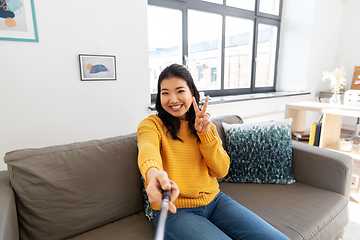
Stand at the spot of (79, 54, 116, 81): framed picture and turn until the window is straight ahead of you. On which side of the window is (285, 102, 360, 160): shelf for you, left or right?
right

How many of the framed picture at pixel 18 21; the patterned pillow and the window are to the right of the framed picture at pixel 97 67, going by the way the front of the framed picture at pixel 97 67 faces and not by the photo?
1

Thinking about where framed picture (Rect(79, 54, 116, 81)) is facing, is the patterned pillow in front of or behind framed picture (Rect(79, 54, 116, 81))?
in front

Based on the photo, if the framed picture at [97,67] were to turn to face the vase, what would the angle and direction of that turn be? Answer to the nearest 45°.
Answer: approximately 90° to its left

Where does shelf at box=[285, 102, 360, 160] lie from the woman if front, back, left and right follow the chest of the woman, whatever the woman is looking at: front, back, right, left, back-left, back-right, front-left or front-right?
back-left

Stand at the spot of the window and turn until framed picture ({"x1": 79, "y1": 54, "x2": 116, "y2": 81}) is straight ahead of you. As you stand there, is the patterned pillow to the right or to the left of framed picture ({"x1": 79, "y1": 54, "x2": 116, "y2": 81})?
left

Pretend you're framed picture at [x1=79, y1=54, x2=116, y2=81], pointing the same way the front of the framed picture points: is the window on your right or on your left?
on your left

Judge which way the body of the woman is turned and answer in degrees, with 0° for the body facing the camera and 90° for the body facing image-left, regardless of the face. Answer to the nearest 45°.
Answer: approximately 0°

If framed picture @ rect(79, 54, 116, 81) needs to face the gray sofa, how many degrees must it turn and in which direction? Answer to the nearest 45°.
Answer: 0° — it already faces it

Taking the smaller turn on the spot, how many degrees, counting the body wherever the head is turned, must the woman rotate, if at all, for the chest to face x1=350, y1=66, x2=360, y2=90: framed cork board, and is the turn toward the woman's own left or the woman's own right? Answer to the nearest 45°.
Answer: approximately 135° to the woman's own left

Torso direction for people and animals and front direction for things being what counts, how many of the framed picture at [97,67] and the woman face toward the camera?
2

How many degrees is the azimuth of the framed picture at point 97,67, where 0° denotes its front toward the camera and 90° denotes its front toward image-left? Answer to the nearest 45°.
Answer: approximately 0°
